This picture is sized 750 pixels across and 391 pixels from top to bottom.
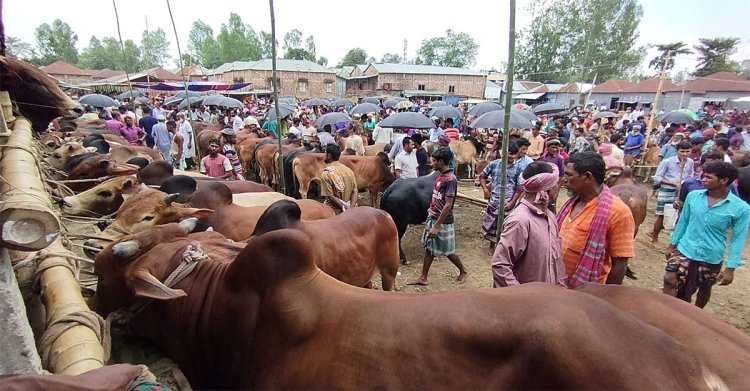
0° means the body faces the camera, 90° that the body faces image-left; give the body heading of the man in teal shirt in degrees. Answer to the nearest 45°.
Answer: approximately 45°

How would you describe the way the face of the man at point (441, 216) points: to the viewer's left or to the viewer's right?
to the viewer's left

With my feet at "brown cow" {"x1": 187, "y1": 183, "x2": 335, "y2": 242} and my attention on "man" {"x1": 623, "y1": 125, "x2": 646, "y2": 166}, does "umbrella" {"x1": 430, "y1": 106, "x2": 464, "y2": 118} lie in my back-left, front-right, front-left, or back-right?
front-left

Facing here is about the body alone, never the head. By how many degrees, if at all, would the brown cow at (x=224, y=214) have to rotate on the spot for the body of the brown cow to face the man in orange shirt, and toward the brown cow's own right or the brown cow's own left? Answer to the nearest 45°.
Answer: approximately 135° to the brown cow's own left

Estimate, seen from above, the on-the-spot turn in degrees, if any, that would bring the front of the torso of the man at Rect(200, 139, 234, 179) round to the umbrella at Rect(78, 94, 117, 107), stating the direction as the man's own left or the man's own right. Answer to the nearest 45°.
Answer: approximately 180°

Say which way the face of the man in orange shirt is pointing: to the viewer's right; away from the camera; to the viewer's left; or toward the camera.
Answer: to the viewer's left

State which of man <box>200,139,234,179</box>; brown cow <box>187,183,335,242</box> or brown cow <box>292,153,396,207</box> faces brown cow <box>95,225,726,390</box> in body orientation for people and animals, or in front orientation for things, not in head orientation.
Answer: the man

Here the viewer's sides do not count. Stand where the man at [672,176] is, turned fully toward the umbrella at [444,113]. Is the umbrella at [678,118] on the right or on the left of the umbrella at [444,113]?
right

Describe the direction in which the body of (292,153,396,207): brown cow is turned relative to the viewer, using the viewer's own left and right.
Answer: facing to the right of the viewer

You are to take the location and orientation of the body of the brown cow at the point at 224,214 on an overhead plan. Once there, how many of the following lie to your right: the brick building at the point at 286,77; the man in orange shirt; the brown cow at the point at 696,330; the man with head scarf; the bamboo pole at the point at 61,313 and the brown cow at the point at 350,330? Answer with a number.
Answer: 1

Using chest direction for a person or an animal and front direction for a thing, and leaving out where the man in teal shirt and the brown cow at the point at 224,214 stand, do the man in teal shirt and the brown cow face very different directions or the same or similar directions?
same or similar directions

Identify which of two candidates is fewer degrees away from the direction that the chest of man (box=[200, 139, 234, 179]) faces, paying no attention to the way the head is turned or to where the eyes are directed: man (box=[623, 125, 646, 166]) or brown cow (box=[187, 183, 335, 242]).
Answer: the brown cow

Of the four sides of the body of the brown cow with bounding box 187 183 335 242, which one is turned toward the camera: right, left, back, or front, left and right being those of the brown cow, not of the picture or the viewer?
left

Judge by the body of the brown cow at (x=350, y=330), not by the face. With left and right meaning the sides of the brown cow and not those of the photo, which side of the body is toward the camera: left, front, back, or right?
left
